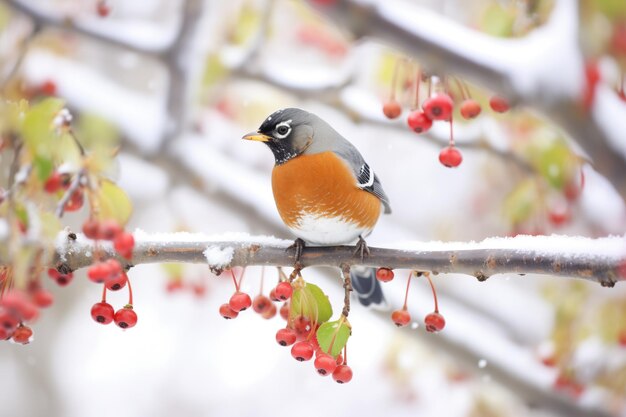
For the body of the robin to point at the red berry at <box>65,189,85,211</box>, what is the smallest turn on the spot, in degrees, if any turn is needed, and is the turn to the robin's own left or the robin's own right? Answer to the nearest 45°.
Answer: approximately 45° to the robin's own right

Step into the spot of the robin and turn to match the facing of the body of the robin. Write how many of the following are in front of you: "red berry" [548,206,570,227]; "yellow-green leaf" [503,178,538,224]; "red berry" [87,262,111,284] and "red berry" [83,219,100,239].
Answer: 2

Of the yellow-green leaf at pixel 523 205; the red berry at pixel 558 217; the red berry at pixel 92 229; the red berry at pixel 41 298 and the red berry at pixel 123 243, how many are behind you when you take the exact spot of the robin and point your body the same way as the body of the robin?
2

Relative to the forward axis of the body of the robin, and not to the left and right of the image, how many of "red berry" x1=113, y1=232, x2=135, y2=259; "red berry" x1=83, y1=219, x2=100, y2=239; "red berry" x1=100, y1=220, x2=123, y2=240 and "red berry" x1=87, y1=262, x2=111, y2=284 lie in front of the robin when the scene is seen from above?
4

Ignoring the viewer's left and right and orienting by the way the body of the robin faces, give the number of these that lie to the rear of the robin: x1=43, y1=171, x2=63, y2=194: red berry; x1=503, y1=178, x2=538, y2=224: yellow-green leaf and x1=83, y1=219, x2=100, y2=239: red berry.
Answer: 1

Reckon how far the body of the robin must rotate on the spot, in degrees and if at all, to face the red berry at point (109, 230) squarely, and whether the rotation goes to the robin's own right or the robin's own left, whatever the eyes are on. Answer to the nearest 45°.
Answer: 0° — it already faces it

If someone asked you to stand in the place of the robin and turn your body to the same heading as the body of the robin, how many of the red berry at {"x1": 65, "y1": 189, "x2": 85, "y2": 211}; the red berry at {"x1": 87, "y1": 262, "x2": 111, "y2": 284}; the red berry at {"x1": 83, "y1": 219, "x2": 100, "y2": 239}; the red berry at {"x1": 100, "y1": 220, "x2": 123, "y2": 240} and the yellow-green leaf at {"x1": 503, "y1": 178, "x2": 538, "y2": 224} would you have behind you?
1

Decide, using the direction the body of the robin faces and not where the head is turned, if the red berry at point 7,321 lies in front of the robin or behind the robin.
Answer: in front

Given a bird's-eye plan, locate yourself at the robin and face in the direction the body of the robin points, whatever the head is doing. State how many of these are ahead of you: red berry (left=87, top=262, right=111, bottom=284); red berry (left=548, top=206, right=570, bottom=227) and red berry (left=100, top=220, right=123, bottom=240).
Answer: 2
